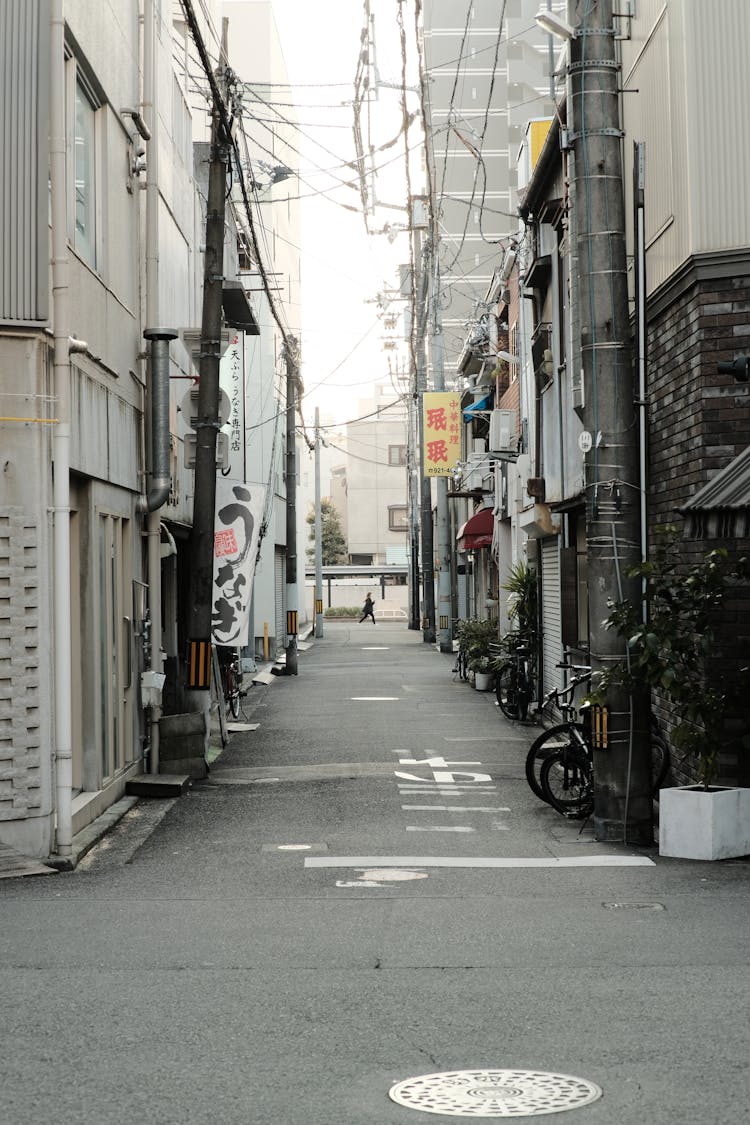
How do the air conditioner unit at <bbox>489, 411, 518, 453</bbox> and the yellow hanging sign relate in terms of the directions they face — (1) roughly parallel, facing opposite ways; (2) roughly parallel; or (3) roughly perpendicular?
roughly perpendicular

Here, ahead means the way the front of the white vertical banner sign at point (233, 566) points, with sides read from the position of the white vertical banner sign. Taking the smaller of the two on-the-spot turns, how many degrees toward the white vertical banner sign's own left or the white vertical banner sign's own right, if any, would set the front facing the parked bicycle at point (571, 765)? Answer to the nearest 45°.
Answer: approximately 45° to the white vertical banner sign's own left

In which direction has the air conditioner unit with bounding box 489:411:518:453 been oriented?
to the viewer's left

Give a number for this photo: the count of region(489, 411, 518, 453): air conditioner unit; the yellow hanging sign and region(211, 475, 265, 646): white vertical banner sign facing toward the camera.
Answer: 2

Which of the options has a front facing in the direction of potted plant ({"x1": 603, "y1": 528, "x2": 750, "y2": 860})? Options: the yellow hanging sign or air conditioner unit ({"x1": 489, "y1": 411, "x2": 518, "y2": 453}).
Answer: the yellow hanging sign

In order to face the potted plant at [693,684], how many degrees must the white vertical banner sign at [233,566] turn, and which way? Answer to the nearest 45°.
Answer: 0° — it already faces it

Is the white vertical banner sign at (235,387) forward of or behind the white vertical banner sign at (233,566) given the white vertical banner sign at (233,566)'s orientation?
behind

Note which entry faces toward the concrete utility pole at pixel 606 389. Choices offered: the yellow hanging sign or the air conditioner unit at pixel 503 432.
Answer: the yellow hanging sign
